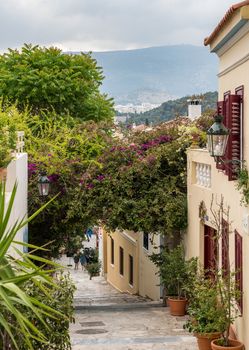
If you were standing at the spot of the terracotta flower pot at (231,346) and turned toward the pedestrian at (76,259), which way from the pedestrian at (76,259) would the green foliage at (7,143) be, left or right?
left

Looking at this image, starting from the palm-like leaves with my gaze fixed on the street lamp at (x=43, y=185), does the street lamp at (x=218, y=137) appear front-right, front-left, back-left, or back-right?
front-right

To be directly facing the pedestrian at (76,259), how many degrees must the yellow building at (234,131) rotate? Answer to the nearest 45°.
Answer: approximately 90° to its right

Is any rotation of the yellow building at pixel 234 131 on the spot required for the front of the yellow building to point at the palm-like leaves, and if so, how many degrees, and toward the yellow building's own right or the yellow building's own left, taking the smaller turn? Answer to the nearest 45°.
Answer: approximately 45° to the yellow building's own left

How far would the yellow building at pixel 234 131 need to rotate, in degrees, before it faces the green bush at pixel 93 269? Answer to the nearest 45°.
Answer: approximately 90° to its right

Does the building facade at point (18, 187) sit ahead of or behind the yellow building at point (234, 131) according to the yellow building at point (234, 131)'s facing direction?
ahead

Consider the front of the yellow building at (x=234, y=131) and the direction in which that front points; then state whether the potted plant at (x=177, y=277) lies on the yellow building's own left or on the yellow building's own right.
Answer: on the yellow building's own right

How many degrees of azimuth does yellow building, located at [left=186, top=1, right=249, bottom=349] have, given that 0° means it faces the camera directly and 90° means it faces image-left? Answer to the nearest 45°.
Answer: approximately 90°

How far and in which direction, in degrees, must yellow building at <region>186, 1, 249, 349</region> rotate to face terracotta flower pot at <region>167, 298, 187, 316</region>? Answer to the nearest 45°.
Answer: approximately 90° to its right

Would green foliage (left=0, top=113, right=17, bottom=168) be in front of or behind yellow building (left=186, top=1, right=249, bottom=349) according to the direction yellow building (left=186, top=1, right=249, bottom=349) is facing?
in front
